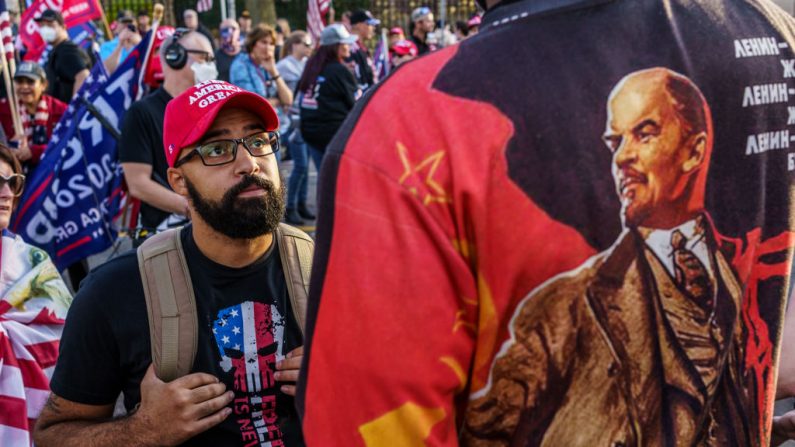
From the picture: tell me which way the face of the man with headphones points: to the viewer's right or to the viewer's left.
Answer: to the viewer's right

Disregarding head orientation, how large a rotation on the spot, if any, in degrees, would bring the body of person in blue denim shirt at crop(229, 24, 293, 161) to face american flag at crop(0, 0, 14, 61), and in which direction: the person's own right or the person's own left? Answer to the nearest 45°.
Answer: approximately 90° to the person's own right

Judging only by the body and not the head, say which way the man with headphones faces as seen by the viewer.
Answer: to the viewer's right

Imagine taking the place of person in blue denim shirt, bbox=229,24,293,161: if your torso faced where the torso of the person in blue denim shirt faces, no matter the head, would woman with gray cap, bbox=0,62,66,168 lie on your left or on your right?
on your right

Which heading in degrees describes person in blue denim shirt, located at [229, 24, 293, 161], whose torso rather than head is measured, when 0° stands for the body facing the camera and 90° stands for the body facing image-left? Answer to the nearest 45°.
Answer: approximately 315°

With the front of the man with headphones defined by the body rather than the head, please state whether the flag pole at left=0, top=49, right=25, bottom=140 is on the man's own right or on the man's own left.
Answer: on the man's own left
